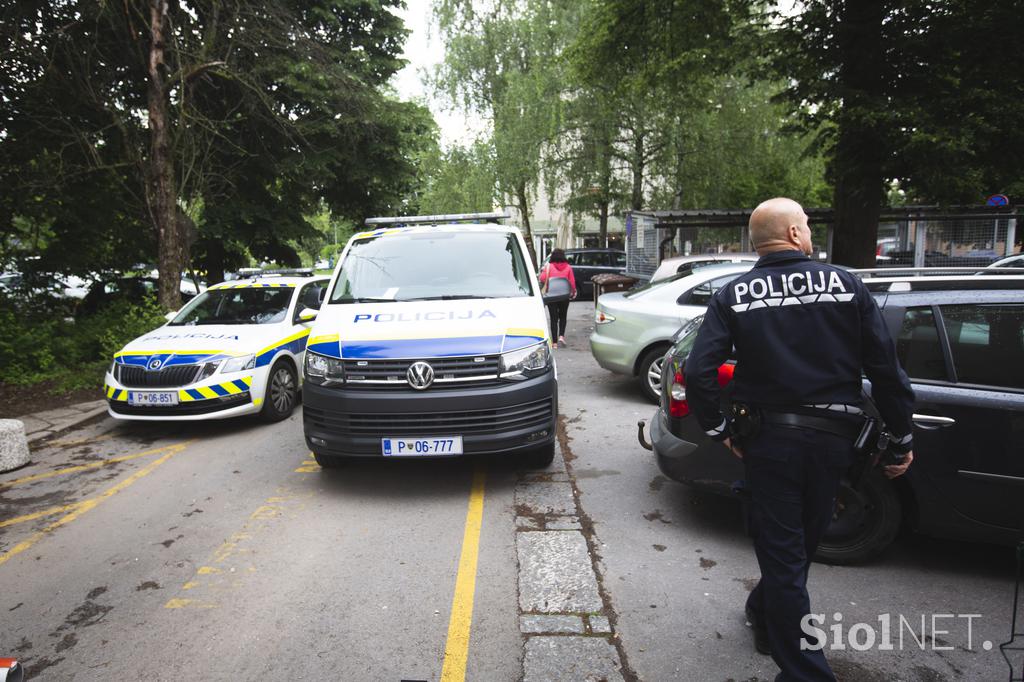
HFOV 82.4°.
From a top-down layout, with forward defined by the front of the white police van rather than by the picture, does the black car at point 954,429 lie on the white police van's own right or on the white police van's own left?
on the white police van's own left

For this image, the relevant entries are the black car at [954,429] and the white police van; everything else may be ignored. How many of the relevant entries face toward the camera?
1

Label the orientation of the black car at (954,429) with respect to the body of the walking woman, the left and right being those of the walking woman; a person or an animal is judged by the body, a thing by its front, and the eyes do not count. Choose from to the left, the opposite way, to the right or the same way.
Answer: to the right

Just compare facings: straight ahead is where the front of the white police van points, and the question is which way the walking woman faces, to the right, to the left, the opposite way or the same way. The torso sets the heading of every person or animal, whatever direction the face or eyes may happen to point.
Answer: the opposite way

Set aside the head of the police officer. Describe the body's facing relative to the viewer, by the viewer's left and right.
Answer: facing away from the viewer

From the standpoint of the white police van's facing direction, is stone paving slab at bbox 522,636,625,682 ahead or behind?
ahead

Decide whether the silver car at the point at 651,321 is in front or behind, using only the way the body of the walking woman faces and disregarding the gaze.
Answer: behind

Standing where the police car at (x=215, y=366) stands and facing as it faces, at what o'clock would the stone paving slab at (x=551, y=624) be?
The stone paving slab is roughly at 10 o'clock from the police car.

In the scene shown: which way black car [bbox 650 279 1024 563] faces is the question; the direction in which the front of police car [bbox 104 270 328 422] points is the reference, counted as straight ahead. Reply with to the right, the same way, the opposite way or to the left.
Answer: to the left

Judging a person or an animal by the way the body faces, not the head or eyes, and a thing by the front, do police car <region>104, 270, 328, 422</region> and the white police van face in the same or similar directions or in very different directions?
same or similar directions

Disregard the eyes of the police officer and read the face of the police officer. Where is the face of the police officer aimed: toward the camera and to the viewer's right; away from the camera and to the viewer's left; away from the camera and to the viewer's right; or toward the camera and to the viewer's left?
away from the camera and to the viewer's right

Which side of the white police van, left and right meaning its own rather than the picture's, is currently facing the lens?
front

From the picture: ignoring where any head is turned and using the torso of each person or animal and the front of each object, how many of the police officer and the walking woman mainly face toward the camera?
0

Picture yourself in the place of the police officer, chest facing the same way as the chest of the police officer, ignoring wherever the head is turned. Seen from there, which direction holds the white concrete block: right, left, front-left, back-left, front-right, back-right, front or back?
left

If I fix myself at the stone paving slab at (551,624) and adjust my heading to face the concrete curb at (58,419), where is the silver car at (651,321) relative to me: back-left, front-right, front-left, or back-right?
front-right

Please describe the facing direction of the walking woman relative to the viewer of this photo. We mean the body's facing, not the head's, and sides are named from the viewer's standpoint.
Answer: facing away from the viewer

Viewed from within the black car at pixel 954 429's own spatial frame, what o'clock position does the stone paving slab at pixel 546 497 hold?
The stone paving slab is roughly at 6 o'clock from the black car.

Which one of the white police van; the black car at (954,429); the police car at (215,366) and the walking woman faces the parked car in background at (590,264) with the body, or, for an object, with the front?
the walking woman

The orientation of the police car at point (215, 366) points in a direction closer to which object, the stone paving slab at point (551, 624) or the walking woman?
the stone paving slab

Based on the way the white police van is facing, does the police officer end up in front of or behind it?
in front
